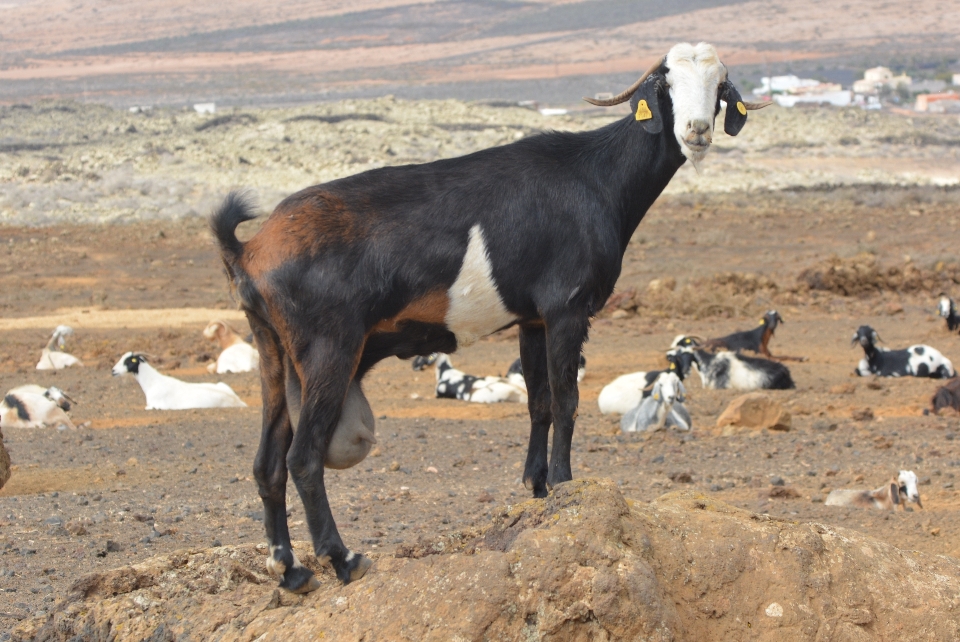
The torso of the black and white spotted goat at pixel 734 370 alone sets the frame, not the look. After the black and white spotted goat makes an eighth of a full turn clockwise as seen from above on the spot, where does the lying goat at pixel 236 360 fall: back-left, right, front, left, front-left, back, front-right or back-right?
front-left

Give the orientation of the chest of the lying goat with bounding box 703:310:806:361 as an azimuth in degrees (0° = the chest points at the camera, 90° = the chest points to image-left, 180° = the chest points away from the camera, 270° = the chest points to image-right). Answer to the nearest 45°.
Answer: approximately 270°

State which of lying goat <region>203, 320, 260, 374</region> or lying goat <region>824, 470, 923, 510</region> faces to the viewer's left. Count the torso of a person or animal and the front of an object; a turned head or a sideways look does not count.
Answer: lying goat <region>203, 320, 260, 374</region>

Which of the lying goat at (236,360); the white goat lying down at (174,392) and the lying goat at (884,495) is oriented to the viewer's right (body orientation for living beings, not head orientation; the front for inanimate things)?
the lying goat at (884,495)

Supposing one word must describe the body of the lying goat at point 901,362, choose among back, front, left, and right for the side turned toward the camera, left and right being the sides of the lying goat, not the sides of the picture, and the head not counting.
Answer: left

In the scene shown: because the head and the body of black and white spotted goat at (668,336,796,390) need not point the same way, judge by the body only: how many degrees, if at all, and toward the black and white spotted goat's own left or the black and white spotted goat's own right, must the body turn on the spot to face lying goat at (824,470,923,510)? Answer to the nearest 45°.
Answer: approximately 90° to the black and white spotted goat's own left

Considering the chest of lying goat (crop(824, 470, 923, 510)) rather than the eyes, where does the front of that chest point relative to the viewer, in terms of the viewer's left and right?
facing to the right of the viewer

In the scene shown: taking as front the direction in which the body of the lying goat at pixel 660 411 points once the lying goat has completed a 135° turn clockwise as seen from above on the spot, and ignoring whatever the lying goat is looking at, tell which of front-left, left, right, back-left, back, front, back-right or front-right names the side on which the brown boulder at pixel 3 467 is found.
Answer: front-left

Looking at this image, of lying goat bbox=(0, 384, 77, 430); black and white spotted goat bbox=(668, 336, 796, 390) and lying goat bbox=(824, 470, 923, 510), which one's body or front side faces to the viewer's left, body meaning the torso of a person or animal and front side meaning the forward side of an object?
the black and white spotted goat

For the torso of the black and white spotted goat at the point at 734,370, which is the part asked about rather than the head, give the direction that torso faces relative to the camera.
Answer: to the viewer's left

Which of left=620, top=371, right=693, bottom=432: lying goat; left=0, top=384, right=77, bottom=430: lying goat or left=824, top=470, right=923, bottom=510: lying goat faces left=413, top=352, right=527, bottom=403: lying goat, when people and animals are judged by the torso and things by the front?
left=0, top=384, right=77, bottom=430: lying goat

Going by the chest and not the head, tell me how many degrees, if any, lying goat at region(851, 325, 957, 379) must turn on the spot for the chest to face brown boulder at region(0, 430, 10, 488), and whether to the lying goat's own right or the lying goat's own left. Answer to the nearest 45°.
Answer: approximately 45° to the lying goat's own left

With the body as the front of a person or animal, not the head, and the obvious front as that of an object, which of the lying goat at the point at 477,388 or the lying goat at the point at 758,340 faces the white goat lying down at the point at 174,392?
the lying goat at the point at 477,388

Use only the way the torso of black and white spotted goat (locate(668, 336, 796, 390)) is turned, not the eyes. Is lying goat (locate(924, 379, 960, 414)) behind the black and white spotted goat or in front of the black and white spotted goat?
behind

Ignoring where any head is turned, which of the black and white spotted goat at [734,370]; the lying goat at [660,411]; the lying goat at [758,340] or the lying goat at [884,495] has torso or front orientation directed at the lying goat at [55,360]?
the black and white spotted goat

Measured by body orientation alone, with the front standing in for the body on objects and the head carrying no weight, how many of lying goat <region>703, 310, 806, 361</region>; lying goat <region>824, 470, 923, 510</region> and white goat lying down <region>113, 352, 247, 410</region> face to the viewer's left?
1

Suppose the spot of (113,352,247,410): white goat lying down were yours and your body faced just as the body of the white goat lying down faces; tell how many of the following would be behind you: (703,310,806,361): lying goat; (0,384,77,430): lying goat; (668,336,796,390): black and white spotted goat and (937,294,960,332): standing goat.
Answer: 3

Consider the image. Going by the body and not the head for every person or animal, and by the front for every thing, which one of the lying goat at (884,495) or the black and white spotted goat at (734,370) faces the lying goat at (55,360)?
the black and white spotted goat

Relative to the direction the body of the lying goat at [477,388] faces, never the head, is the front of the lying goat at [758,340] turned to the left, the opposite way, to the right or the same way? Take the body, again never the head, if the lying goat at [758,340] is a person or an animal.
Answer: the opposite way
